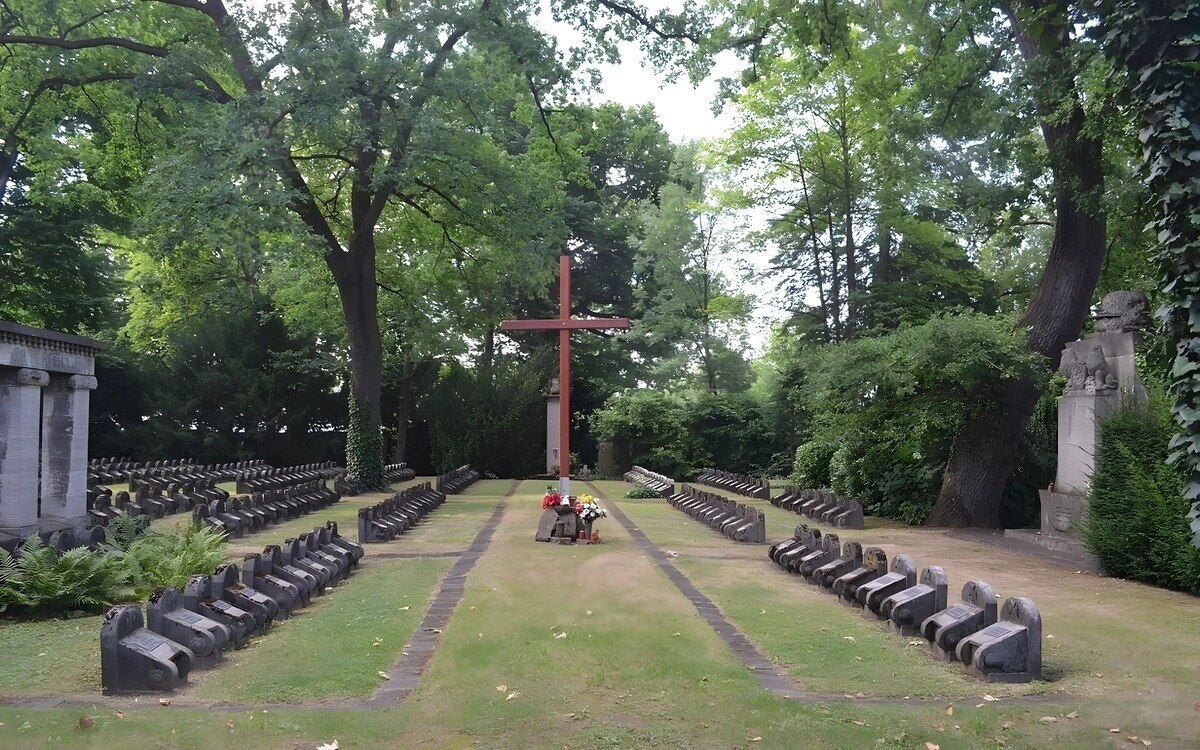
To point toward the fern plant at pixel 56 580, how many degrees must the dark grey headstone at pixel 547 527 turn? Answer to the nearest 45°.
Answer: approximately 45° to its right

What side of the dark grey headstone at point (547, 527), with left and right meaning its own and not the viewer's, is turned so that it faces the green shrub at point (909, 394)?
left

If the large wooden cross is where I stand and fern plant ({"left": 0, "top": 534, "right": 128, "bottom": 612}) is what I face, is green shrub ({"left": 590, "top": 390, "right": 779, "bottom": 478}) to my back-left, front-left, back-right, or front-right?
back-right

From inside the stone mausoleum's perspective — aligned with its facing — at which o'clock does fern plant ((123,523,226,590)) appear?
The fern plant is roughly at 1 o'clock from the stone mausoleum.

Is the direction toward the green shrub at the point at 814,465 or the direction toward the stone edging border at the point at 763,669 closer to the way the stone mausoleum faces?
the stone edging border

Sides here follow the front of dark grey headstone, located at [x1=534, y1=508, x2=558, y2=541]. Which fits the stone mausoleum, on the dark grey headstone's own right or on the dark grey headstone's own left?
on the dark grey headstone's own right

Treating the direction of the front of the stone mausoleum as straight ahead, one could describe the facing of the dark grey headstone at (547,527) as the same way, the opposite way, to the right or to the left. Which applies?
to the right

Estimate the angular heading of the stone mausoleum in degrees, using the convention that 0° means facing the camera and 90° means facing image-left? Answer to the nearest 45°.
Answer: approximately 315°

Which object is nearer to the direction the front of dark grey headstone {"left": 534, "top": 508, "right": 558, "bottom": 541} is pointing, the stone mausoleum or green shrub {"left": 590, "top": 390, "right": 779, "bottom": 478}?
the stone mausoleum

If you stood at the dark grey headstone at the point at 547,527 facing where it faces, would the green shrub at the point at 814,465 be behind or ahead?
behind

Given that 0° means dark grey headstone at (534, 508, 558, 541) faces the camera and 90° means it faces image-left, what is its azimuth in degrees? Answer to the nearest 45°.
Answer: approximately 0°

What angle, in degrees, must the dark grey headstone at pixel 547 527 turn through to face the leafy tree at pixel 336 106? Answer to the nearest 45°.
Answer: approximately 135° to its right

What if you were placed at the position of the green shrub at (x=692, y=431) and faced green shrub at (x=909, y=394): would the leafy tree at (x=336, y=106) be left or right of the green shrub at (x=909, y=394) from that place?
right
